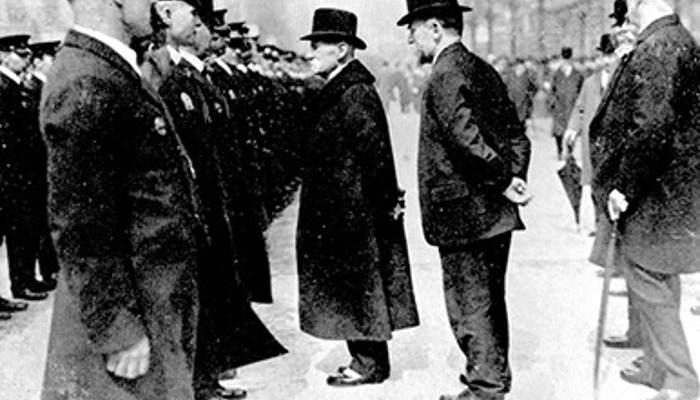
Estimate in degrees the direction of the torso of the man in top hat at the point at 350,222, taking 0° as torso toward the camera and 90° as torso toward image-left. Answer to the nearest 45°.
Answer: approximately 90°

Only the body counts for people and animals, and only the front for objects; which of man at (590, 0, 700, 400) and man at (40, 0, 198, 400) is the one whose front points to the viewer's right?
man at (40, 0, 198, 400)

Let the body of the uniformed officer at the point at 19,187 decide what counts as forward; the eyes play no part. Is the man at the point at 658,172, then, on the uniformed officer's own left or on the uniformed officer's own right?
on the uniformed officer's own right

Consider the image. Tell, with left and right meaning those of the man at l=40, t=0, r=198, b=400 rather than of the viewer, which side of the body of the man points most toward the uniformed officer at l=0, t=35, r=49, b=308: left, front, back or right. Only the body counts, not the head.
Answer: left

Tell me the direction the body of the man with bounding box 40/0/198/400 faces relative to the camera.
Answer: to the viewer's right

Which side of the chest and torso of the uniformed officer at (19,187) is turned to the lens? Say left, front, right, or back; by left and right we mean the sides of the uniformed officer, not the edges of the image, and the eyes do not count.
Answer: right

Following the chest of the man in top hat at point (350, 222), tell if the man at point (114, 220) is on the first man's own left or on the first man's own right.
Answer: on the first man's own left

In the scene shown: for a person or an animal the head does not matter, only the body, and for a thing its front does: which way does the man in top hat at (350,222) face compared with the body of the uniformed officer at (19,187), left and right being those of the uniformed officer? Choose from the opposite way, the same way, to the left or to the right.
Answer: the opposite way

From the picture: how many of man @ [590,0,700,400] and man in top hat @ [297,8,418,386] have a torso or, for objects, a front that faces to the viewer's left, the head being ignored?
2

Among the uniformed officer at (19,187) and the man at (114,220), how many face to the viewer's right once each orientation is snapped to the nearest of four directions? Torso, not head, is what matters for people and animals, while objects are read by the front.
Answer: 2

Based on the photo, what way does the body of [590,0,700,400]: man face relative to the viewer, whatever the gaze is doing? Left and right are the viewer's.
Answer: facing to the left of the viewer
